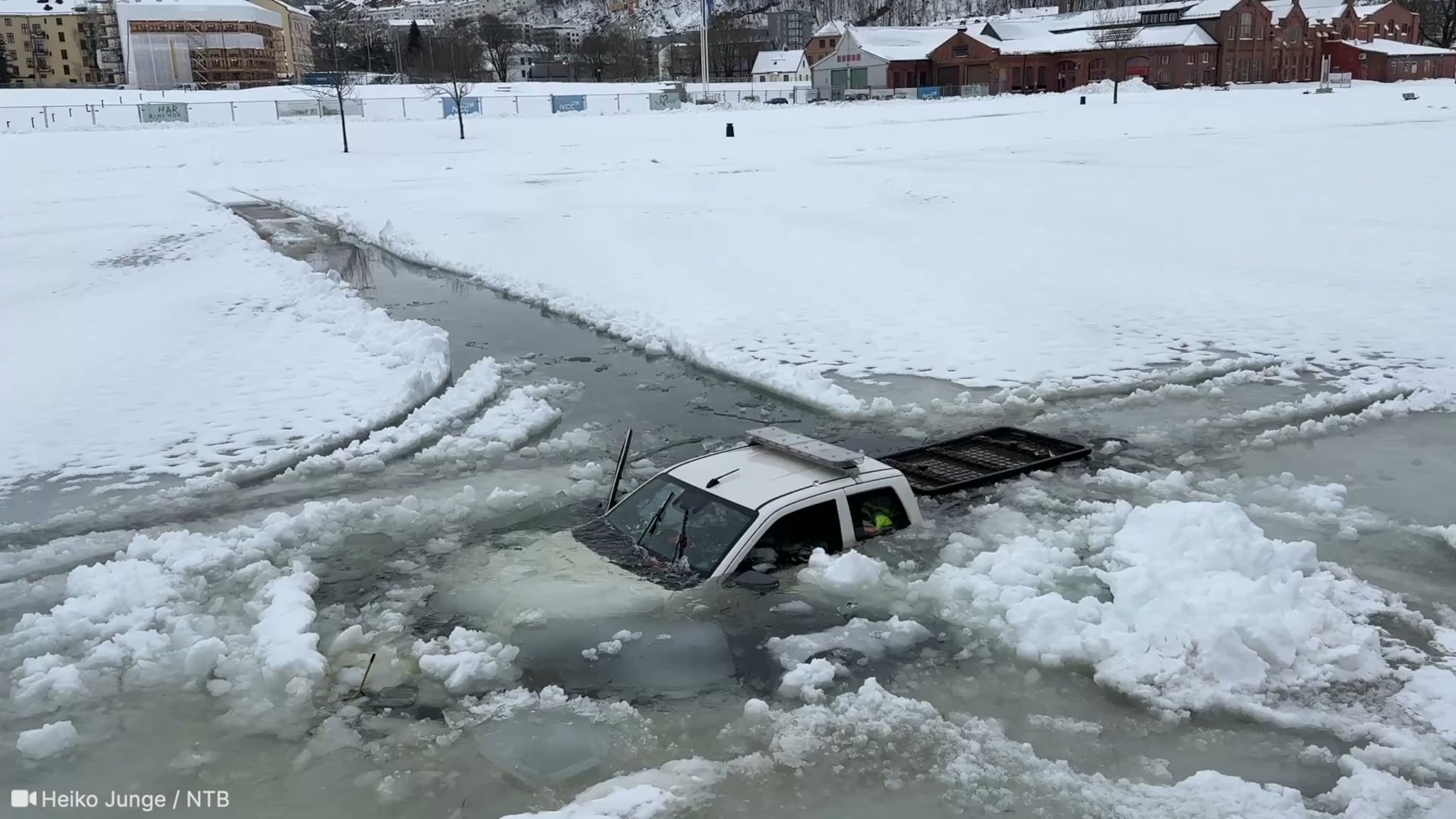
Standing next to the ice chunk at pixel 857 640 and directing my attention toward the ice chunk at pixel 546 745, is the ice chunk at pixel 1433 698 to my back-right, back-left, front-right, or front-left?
back-left

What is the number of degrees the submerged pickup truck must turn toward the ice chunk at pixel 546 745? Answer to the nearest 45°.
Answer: approximately 45° to its left

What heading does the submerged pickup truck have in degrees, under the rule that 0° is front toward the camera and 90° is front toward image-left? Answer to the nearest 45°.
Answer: approximately 45°

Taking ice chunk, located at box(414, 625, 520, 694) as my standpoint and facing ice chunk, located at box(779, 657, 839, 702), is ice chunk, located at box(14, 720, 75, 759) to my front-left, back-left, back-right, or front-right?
back-right

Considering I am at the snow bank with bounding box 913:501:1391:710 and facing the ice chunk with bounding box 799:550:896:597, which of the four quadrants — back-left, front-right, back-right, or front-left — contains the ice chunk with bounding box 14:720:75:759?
front-left

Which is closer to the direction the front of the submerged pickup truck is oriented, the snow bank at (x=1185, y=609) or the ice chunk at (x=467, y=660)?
the ice chunk

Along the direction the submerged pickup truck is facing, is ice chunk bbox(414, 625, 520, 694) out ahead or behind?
ahead

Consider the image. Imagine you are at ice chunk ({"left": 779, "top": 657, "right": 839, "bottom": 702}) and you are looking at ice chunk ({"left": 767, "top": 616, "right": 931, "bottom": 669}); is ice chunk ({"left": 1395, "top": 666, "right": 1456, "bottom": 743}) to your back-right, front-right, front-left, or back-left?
front-right

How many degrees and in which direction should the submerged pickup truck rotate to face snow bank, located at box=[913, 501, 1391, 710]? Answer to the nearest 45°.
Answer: approximately 135° to its left

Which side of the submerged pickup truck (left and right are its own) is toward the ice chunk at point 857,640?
left

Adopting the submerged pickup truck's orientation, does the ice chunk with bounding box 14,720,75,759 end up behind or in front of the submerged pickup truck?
in front

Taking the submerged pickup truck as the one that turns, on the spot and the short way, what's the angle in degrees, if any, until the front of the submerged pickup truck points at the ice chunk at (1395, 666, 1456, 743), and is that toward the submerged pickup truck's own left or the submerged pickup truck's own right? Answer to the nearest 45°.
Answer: approximately 90° to the submerged pickup truck's own left
